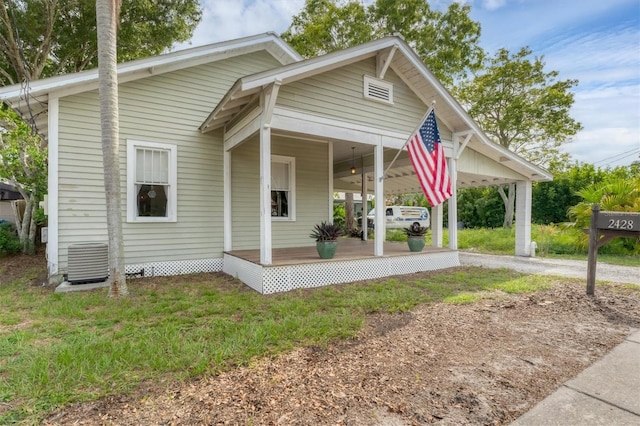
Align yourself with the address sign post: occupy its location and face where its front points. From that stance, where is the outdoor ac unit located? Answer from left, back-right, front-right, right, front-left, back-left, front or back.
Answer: front-right

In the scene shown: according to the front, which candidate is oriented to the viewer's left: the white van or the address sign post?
the white van

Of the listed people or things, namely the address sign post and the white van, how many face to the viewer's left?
1

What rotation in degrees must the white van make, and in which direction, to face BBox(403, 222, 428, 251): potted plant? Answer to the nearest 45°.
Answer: approximately 90° to its left

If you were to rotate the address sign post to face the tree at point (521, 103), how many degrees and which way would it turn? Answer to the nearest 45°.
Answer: approximately 180°

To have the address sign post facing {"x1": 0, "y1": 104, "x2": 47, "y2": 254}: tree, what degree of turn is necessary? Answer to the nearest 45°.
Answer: approximately 45° to its right

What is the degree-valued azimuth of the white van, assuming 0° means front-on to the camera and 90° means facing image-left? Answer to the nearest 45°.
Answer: approximately 90°

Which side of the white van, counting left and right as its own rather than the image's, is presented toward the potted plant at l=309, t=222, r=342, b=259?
left

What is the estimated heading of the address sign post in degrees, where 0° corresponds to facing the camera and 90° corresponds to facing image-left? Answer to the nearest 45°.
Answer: approximately 0°

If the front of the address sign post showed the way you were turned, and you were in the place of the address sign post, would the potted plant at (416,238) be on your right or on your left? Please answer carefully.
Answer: on your right
